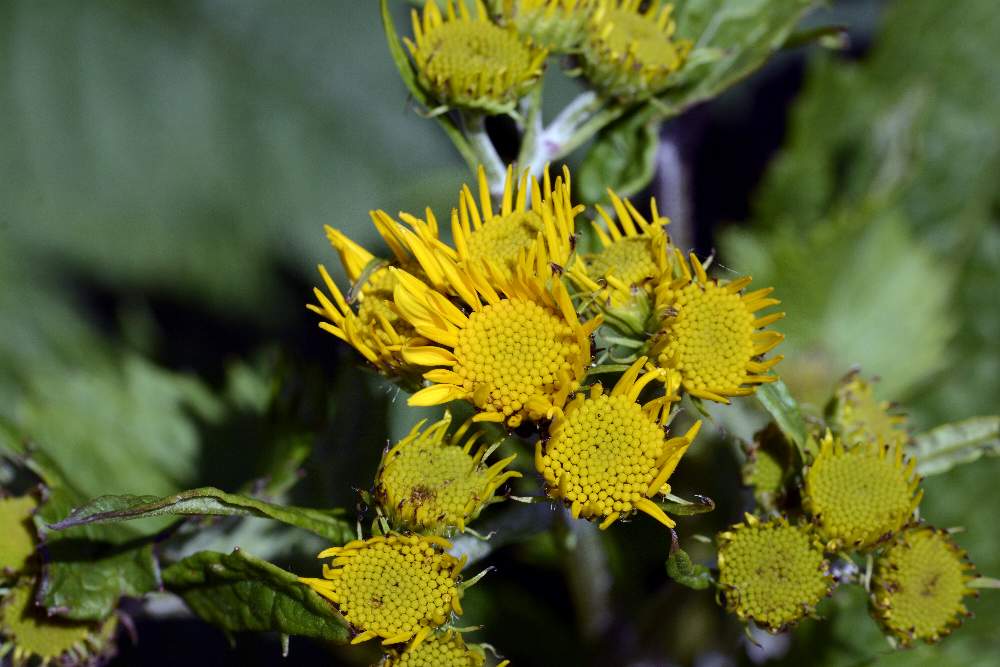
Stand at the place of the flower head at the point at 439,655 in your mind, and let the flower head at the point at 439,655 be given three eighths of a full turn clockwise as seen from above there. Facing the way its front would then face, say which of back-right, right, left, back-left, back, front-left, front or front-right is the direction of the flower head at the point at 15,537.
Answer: front

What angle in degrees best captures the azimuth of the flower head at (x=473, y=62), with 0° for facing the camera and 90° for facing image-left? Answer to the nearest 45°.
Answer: approximately 0°

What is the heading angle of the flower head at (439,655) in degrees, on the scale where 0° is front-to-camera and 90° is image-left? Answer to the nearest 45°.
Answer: approximately 0°
